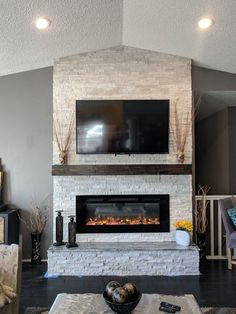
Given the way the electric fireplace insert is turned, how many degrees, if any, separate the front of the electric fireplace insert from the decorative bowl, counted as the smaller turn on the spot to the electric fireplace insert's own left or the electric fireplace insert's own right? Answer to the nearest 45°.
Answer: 0° — it already faces it

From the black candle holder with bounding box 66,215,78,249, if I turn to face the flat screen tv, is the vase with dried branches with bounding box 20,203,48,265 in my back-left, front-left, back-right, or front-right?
back-left

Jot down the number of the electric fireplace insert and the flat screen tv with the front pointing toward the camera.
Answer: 2

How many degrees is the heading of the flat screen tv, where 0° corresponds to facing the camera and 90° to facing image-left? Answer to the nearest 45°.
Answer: approximately 0°

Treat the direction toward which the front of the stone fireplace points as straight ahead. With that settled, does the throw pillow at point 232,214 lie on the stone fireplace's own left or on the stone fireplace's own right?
on the stone fireplace's own left

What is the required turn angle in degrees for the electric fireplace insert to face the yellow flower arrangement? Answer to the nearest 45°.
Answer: approximately 90° to its left

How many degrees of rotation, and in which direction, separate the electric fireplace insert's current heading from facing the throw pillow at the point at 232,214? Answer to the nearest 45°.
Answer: approximately 90° to its left

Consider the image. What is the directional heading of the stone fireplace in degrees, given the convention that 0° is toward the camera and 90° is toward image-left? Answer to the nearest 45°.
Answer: approximately 0°

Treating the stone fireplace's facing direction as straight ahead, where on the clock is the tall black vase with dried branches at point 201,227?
The tall black vase with dried branches is roughly at 9 o'clock from the stone fireplace.
